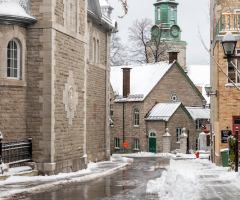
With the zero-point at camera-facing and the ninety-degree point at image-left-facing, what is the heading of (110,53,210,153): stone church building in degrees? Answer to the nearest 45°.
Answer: approximately 315°

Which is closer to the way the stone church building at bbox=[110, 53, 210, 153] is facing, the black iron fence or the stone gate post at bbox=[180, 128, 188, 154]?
the stone gate post

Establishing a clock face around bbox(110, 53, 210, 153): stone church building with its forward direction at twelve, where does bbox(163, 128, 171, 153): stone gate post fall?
The stone gate post is roughly at 1 o'clock from the stone church building.

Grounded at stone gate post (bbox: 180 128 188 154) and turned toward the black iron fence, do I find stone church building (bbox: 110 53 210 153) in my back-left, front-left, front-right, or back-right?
back-right

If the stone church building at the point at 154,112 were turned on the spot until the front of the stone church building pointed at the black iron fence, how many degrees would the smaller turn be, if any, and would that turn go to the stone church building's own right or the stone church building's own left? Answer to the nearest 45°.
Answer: approximately 45° to the stone church building's own right
